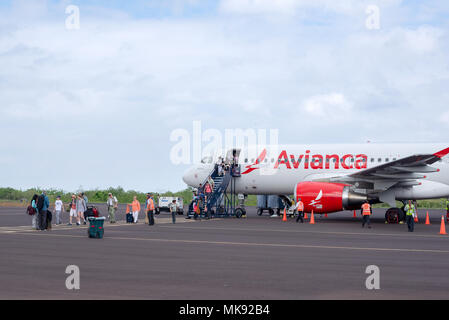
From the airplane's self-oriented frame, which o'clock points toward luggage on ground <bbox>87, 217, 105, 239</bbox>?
The luggage on ground is roughly at 10 o'clock from the airplane.

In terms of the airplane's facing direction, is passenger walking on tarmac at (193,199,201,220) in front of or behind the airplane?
in front

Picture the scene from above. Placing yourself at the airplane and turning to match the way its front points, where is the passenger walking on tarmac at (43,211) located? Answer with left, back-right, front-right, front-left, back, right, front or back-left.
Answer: front-left

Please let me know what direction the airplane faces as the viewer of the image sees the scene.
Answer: facing to the left of the viewer

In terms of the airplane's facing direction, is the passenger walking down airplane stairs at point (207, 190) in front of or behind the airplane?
in front

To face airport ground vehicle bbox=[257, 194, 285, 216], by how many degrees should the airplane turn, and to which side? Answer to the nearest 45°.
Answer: approximately 45° to its right

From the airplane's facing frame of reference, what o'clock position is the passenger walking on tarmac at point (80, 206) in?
The passenger walking on tarmac is roughly at 11 o'clock from the airplane.
